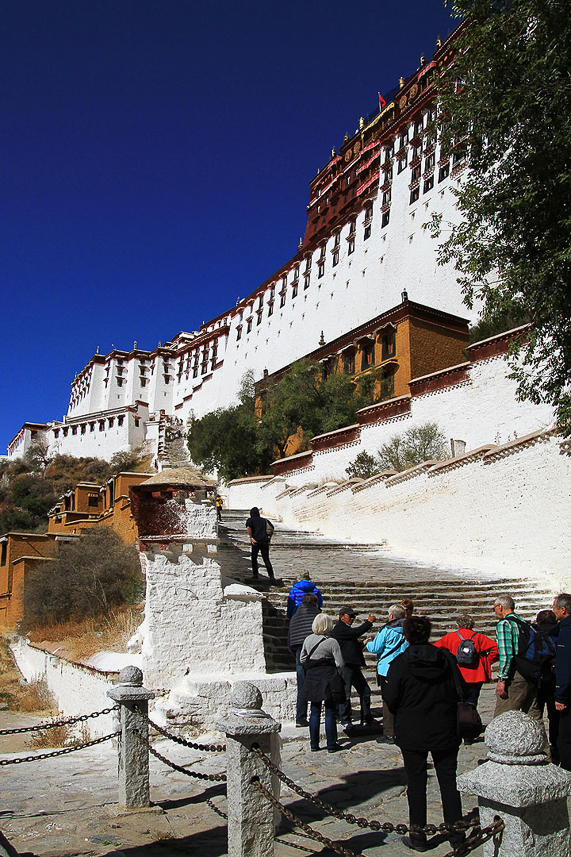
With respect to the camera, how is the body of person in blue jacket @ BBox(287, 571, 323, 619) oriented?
away from the camera

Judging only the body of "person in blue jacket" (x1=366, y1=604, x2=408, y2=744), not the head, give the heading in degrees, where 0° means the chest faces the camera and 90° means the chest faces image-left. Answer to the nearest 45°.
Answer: approximately 135°

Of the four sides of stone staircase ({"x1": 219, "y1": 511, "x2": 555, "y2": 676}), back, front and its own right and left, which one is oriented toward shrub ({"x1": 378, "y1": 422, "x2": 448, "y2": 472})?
back

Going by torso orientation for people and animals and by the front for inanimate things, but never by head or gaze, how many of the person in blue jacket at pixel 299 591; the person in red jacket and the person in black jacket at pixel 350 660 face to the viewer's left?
0

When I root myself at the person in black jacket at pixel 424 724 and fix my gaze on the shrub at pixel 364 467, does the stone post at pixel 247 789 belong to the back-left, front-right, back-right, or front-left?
back-left

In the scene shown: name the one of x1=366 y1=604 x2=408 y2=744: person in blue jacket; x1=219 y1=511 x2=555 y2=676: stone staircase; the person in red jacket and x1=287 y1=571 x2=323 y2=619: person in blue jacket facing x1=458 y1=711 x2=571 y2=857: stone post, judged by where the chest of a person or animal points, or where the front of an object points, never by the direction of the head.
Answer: the stone staircase

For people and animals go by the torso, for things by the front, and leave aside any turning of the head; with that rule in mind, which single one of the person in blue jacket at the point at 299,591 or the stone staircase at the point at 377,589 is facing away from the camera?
the person in blue jacket

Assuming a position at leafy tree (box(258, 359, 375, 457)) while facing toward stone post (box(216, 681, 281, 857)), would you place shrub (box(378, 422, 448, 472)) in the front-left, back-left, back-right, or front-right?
front-left

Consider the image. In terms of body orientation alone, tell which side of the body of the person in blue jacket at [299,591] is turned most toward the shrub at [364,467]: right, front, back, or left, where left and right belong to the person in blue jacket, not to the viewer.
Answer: front

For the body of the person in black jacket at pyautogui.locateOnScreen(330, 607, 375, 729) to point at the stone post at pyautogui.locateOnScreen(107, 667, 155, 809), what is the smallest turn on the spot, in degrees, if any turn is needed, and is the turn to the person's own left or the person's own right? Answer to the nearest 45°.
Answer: approximately 90° to the person's own right

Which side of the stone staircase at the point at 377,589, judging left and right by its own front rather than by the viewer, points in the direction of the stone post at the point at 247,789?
front

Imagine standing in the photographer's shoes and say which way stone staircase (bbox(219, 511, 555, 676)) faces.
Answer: facing the viewer

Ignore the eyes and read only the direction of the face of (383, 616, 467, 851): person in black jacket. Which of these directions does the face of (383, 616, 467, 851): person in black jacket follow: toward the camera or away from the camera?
away from the camera

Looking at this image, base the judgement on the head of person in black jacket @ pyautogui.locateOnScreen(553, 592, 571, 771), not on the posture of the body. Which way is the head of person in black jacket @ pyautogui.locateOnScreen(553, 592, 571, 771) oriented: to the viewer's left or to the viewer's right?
to the viewer's left
